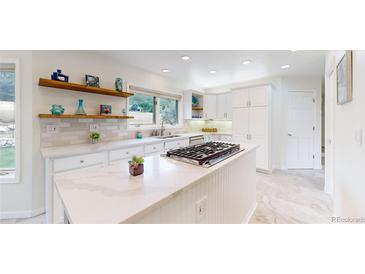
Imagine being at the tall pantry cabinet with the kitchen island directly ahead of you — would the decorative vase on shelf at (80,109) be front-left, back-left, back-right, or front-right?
front-right

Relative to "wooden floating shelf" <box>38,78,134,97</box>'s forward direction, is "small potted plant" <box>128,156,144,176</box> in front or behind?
in front

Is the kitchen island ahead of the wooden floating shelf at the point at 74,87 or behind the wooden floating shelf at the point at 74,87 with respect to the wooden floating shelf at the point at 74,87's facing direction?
ahead

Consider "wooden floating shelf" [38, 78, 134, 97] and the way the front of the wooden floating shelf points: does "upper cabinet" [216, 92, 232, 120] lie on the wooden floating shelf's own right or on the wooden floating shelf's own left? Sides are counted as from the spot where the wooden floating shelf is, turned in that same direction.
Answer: on the wooden floating shelf's own left
